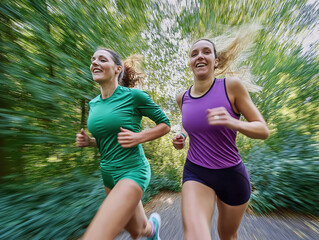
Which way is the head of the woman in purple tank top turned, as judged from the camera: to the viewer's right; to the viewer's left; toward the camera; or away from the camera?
toward the camera

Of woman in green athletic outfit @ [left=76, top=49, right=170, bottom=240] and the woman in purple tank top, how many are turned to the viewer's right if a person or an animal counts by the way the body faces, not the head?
0

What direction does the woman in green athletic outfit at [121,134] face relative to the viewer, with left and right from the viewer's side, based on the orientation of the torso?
facing the viewer and to the left of the viewer
